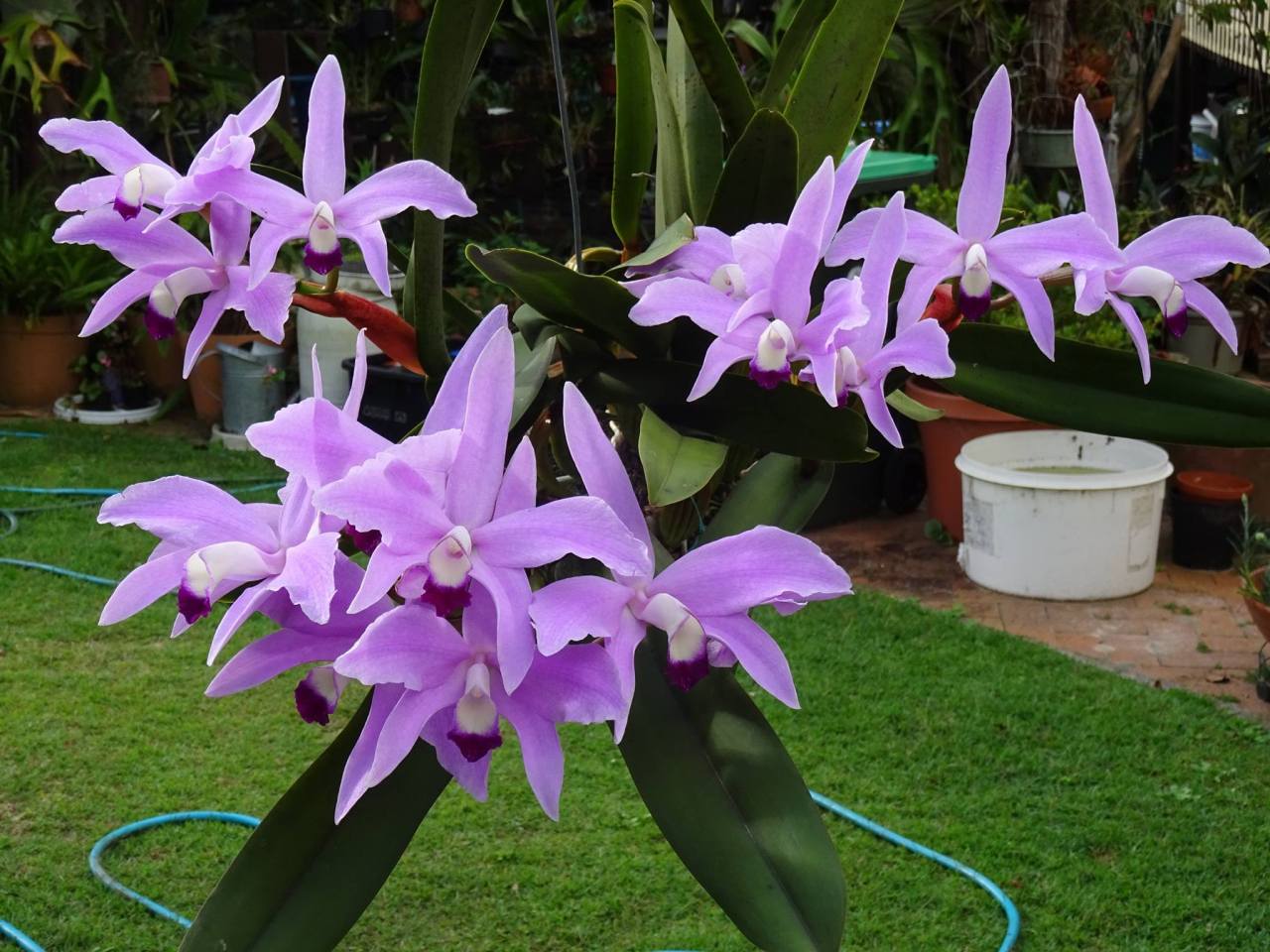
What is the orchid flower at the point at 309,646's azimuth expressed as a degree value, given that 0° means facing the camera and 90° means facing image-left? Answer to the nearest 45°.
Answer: approximately 45°

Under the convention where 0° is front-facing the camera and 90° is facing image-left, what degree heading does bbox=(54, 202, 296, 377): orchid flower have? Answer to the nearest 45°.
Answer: approximately 45°

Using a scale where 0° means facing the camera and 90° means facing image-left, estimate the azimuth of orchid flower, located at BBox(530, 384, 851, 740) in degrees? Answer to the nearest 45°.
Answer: approximately 315°

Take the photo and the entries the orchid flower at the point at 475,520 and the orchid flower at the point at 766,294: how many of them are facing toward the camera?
2

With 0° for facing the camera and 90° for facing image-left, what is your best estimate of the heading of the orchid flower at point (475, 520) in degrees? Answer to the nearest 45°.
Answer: approximately 0°

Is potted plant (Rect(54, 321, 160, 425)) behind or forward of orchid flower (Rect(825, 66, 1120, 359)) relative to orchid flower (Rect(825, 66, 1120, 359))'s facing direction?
behind

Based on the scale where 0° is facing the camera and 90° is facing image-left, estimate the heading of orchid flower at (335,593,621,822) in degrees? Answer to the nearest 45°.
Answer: approximately 0°
